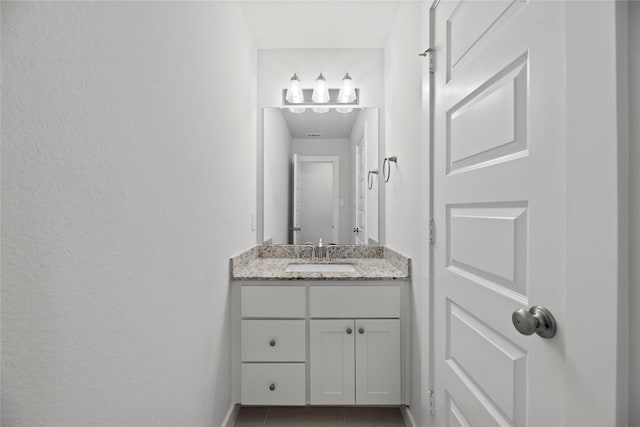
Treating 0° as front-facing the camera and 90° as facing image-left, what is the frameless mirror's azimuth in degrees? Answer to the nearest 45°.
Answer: approximately 0°

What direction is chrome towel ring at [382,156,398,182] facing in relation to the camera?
to the viewer's left

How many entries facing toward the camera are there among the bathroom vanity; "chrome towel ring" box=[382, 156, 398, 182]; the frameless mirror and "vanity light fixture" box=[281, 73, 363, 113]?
3
